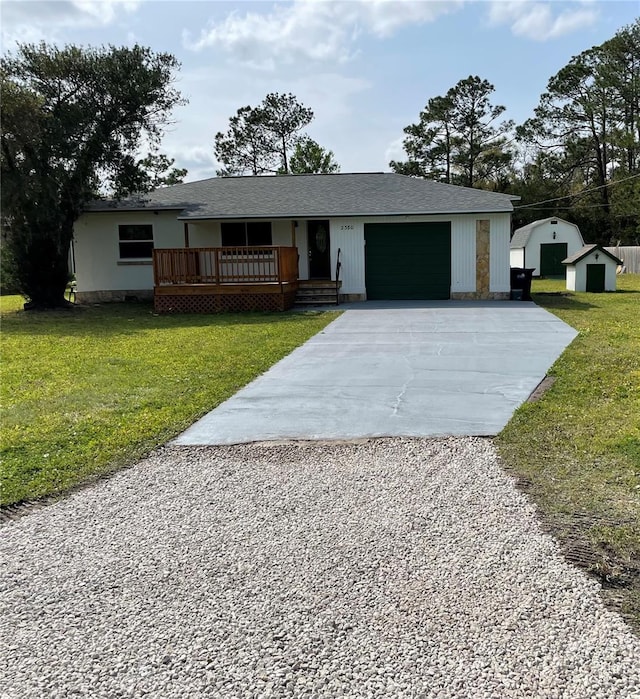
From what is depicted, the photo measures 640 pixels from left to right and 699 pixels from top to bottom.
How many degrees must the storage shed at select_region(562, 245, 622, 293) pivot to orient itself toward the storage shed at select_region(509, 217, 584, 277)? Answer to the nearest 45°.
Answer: approximately 180°

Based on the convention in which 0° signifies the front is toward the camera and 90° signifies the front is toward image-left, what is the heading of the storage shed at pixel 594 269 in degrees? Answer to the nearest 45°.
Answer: approximately 0°

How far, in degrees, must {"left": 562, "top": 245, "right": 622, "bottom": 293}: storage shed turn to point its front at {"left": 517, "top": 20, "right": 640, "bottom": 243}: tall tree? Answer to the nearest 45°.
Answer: approximately 180°

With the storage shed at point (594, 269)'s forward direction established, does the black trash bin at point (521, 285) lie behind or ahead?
ahead

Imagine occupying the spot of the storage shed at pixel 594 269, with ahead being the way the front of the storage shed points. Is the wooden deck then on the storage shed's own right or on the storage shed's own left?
on the storage shed's own right

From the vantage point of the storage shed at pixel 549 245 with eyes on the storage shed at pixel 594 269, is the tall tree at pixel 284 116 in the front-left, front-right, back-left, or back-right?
back-right

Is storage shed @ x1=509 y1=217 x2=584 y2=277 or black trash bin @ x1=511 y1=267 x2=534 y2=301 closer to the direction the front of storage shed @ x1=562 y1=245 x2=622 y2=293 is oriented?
the black trash bin

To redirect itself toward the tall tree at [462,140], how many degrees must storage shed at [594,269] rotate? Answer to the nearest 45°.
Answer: approximately 180°

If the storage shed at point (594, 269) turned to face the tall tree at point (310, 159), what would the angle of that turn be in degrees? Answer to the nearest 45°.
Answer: approximately 135° to its right
